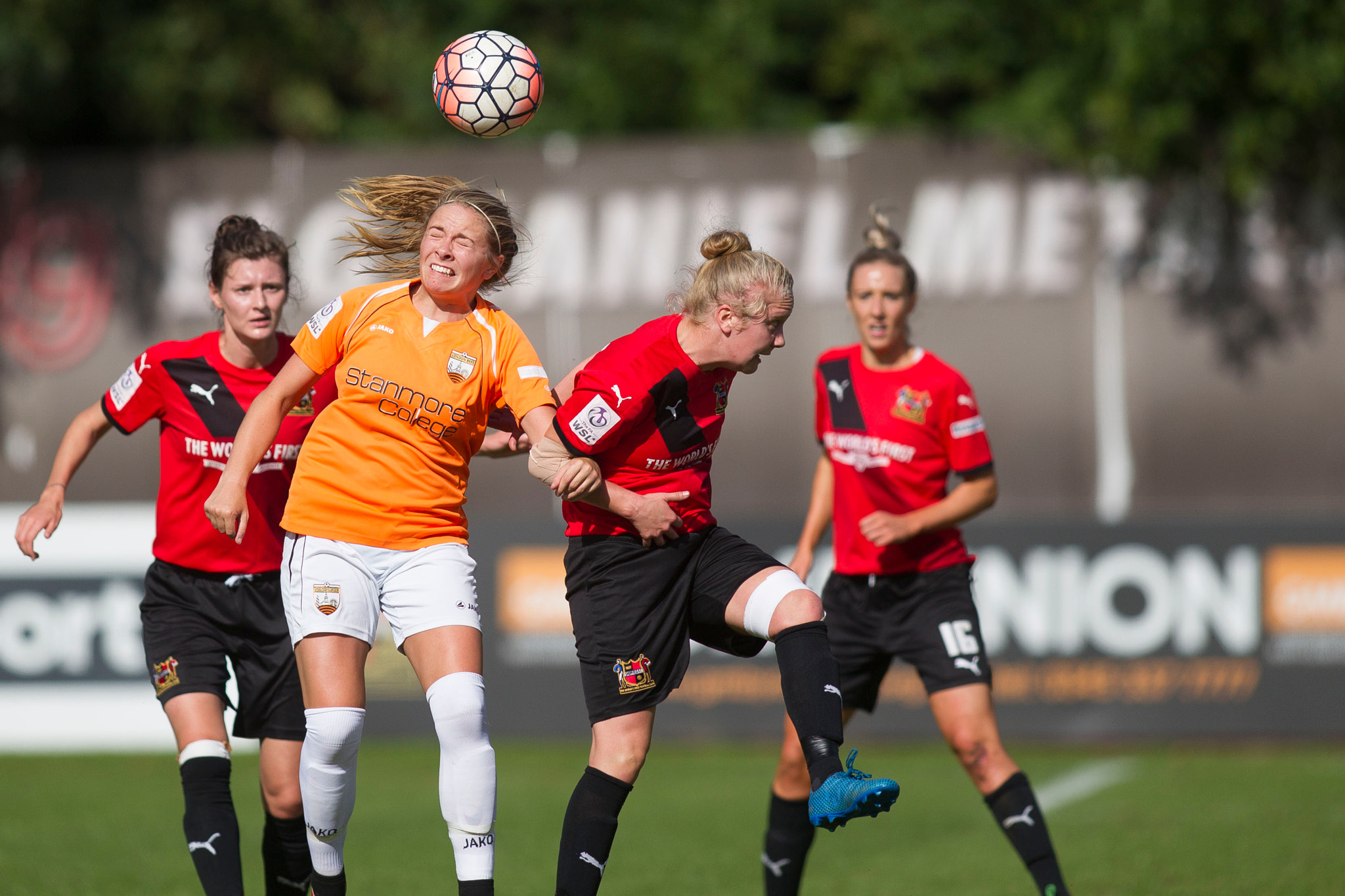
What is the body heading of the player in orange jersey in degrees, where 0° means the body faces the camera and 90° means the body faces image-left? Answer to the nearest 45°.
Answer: approximately 0°

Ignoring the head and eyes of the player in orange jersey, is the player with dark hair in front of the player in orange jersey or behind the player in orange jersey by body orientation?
behind
